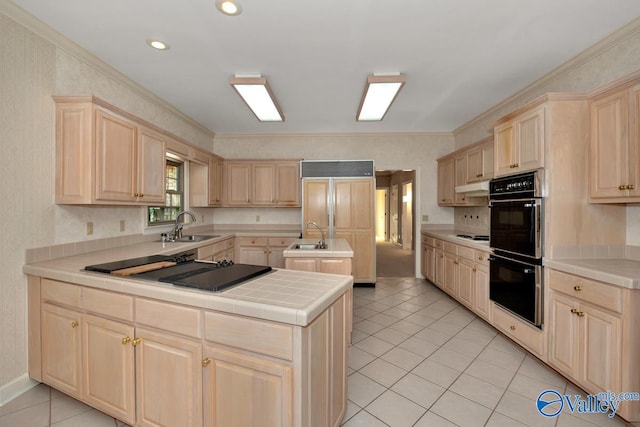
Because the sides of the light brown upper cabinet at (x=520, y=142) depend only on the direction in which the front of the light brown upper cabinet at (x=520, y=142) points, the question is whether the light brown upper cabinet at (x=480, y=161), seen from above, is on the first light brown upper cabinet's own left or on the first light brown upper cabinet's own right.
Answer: on the first light brown upper cabinet's own right

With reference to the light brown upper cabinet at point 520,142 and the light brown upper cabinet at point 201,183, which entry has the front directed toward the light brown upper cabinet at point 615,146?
the light brown upper cabinet at point 201,183

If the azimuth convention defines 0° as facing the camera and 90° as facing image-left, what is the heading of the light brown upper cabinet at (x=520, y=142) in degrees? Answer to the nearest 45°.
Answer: approximately 45°

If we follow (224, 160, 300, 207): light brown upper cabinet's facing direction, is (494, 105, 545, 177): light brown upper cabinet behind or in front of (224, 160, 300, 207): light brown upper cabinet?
in front

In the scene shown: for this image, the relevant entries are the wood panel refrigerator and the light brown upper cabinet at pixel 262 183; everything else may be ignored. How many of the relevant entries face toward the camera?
2

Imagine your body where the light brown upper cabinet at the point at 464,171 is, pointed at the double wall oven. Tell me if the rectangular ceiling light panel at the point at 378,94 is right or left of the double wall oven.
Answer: right

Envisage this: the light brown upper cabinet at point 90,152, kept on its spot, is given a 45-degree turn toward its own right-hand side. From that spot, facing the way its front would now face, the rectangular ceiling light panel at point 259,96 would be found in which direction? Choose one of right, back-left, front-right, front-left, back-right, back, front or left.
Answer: left

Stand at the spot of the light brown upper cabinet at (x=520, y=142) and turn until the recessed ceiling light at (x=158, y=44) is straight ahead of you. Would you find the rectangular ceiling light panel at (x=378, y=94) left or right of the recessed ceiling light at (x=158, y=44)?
right

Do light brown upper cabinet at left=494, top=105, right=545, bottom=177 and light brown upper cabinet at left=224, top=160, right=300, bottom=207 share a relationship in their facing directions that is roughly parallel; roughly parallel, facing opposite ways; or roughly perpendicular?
roughly perpendicular

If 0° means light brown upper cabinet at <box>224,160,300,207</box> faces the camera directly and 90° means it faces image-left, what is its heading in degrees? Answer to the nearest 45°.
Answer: approximately 0°

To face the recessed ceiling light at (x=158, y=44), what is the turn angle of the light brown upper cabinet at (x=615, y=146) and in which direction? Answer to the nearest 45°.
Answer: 0° — it already faces it

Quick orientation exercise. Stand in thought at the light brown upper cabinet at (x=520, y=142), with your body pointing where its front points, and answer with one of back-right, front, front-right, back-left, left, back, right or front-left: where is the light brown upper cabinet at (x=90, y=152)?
front

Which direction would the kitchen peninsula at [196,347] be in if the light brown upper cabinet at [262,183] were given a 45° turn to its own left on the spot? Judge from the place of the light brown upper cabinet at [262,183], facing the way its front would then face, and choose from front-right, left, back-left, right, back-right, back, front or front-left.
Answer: front-right

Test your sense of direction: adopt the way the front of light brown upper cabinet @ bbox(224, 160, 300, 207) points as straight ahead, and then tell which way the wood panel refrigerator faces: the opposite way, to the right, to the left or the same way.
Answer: the same way

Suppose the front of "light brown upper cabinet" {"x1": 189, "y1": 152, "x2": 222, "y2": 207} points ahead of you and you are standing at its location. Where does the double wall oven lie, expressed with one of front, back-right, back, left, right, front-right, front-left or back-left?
front

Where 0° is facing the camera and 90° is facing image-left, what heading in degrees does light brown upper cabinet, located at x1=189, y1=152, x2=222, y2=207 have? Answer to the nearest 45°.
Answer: approximately 315°

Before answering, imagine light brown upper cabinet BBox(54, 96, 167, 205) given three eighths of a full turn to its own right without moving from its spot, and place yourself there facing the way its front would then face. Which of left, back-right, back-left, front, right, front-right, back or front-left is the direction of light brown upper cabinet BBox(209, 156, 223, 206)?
back-right

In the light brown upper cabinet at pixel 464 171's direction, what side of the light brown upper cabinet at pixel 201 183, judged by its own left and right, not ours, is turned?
front

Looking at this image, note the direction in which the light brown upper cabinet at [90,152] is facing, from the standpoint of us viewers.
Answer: facing the viewer and to the right of the viewer

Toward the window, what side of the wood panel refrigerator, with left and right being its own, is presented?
right

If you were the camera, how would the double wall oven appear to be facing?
facing the viewer and to the left of the viewer
